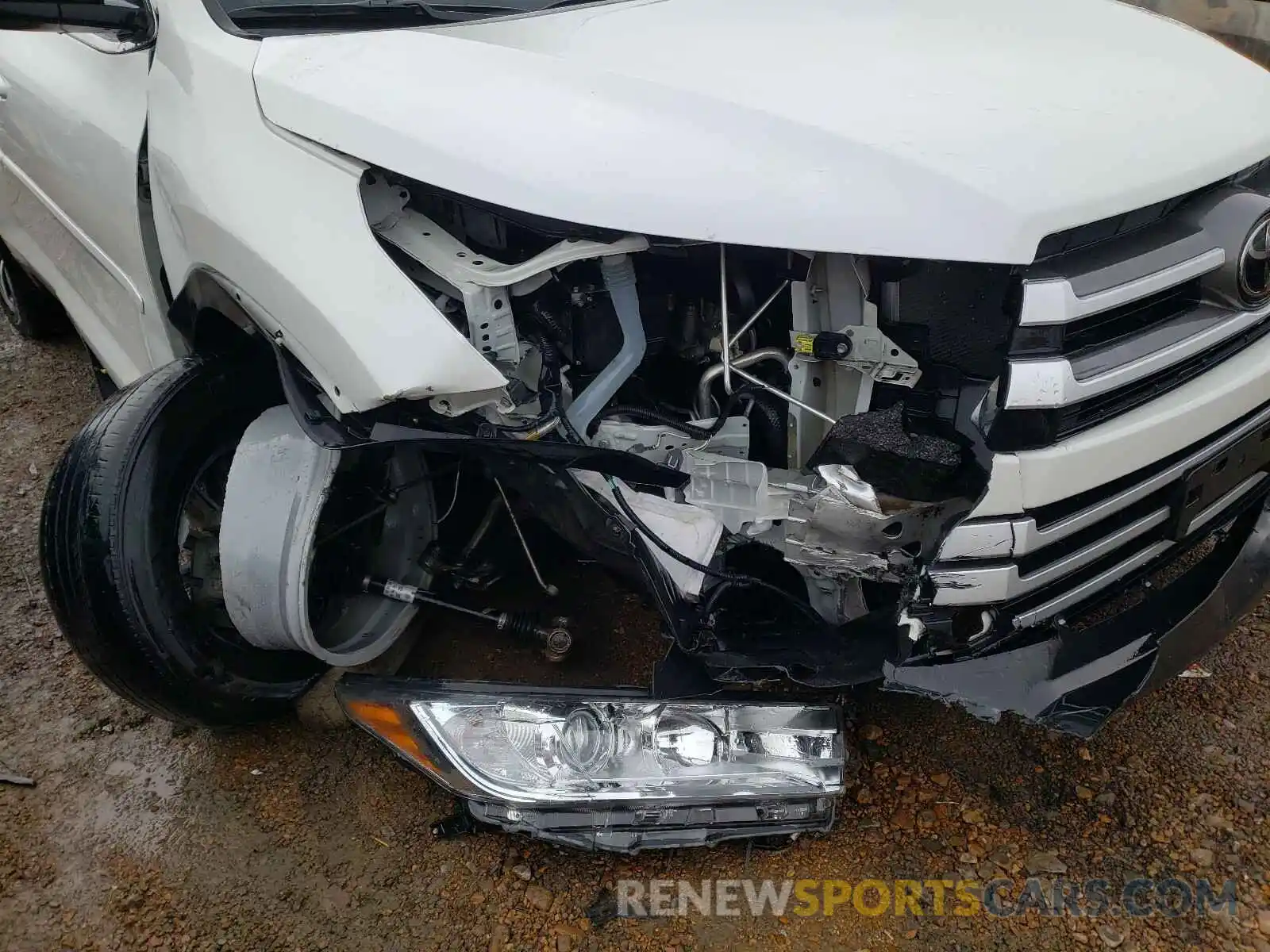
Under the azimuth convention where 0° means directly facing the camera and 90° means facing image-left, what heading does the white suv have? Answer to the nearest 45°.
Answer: approximately 315°
